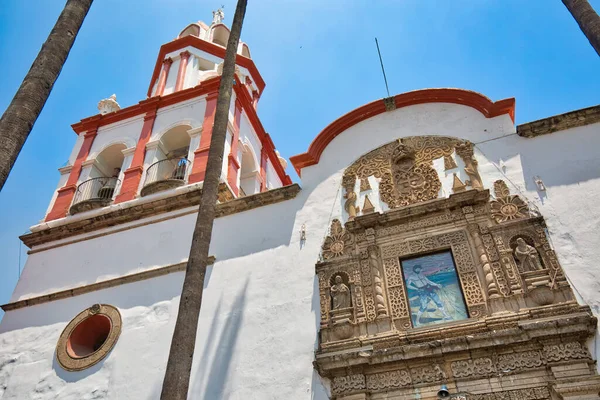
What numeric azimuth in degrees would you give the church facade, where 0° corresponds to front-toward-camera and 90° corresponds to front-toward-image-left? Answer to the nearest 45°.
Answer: approximately 0°
